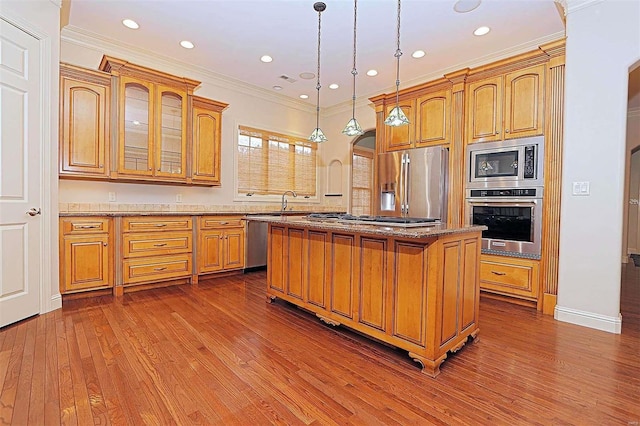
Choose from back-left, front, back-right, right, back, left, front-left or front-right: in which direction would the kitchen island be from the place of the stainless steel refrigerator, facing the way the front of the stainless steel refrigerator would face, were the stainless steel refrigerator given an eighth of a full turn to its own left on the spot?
front

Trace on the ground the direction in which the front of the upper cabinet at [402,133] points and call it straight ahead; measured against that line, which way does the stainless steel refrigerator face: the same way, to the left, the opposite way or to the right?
the same way

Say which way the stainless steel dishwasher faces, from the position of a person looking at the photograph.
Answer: facing the viewer and to the right of the viewer

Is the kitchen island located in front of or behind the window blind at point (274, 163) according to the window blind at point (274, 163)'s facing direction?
in front

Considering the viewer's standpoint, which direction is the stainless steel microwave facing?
facing the viewer

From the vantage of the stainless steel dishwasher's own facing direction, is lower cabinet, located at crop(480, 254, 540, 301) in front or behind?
in front

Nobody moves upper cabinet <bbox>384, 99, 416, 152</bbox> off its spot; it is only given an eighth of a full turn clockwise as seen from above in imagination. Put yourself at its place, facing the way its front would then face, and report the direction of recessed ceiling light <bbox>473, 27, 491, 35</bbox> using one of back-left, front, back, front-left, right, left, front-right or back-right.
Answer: back-left

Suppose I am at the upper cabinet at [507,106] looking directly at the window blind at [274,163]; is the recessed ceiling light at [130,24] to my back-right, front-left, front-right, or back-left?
front-left

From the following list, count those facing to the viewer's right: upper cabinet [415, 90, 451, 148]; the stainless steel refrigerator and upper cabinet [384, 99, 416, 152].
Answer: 0

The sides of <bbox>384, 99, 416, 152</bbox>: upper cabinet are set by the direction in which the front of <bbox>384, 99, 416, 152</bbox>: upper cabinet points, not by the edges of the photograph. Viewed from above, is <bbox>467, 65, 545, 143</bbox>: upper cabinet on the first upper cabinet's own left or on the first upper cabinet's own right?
on the first upper cabinet's own left

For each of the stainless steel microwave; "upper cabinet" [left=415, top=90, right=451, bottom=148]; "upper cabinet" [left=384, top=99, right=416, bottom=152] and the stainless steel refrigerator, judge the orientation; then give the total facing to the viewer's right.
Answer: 0

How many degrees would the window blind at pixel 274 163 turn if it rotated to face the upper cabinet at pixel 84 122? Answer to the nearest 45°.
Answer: approximately 90° to its right
